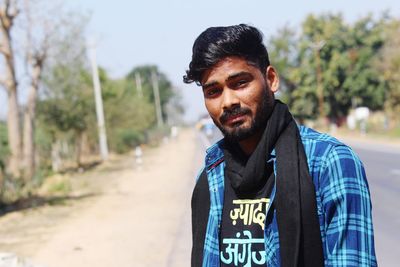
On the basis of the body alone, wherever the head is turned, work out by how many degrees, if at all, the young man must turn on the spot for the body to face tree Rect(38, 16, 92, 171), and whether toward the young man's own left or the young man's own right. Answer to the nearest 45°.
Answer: approximately 135° to the young man's own right

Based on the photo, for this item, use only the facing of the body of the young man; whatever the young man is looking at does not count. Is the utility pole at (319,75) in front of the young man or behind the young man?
behind

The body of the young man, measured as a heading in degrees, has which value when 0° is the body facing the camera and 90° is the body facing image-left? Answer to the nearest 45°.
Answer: approximately 45°

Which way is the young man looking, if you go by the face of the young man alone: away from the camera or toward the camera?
toward the camera

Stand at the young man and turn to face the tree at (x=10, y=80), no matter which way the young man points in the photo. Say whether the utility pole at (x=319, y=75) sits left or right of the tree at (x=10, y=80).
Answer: right

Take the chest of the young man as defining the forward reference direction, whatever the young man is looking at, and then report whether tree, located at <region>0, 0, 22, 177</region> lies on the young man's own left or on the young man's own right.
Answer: on the young man's own right
